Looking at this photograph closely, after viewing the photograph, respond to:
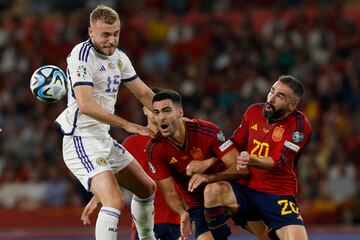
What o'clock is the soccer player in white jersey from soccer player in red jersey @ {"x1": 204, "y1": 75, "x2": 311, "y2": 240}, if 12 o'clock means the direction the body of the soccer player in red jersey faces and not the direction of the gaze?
The soccer player in white jersey is roughly at 1 o'clock from the soccer player in red jersey.

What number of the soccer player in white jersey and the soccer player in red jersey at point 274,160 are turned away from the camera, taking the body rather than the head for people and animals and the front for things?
0

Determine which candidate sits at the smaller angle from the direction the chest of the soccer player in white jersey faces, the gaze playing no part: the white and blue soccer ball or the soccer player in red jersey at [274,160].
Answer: the soccer player in red jersey

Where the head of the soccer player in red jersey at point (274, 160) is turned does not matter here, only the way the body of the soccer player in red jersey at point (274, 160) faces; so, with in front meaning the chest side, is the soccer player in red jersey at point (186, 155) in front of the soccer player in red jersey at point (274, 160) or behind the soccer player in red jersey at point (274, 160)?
in front

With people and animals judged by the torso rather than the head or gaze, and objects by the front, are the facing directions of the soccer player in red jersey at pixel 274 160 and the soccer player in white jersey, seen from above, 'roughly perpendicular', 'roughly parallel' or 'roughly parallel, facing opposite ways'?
roughly perpendicular

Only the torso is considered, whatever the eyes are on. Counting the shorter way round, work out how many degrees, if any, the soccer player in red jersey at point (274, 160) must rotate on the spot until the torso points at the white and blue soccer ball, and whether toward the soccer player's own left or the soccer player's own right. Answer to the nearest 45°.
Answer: approximately 45° to the soccer player's own right
